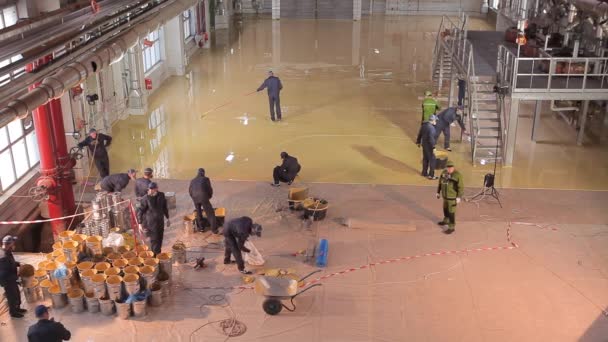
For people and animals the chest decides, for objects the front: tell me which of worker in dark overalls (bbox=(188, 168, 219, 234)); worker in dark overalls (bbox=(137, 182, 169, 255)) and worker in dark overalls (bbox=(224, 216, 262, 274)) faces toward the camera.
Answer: worker in dark overalls (bbox=(137, 182, 169, 255))

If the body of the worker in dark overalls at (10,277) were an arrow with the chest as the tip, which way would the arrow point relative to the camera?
to the viewer's right

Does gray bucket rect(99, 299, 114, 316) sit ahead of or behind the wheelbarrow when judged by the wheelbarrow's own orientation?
ahead

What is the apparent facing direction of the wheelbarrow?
to the viewer's left

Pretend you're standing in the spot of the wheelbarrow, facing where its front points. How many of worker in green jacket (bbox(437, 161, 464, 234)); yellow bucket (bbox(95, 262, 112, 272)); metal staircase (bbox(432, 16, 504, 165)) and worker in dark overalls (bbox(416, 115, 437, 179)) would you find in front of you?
1

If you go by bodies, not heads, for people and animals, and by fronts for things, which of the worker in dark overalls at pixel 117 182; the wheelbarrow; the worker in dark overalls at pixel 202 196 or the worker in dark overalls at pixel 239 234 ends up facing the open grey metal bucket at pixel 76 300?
the wheelbarrow

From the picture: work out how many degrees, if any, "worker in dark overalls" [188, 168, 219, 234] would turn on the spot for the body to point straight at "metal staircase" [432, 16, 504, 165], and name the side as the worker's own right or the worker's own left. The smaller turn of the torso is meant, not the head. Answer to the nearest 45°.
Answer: approximately 45° to the worker's own right

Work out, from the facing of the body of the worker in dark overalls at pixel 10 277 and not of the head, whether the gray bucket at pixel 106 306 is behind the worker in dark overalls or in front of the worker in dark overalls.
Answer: in front

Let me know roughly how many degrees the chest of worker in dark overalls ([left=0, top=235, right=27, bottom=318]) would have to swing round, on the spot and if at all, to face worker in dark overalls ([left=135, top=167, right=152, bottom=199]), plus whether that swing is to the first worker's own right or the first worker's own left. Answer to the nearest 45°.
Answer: approximately 45° to the first worker's own left

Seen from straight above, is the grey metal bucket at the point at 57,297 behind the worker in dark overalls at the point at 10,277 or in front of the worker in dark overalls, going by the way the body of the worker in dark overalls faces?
in front

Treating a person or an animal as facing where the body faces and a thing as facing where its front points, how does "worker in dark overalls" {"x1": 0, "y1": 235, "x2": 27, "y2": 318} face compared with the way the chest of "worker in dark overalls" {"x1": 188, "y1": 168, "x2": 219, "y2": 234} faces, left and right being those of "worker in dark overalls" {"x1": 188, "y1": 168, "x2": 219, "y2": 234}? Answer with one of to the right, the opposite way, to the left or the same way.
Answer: to the right

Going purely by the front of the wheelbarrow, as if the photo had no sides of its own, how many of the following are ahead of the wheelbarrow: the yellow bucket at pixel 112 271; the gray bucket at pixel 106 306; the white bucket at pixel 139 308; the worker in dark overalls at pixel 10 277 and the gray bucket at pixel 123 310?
5

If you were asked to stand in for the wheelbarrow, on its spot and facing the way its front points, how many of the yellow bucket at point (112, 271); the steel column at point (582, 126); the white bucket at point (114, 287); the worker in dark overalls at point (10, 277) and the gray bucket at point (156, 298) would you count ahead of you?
4
